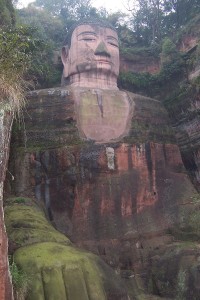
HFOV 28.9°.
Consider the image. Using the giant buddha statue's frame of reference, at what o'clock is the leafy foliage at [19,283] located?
The leafy foliage is roughly at 2 o'clock from the giant buddha statue.

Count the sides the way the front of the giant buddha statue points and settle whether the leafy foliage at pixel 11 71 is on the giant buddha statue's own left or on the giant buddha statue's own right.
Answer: on the giant buddha statue's own right

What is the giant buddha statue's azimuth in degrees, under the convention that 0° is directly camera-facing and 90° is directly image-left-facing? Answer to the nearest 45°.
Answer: approximately 315°
